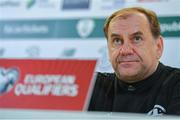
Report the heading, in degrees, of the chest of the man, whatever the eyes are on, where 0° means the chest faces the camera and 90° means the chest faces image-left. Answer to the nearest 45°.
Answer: approximately 45°
